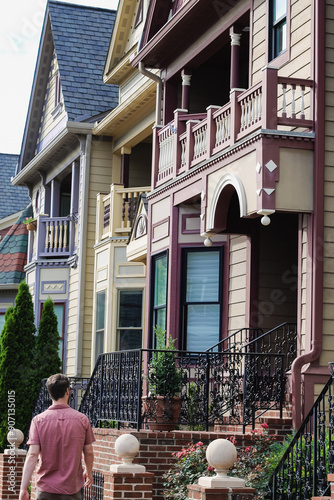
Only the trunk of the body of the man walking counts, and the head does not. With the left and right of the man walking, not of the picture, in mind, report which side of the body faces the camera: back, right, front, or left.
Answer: back

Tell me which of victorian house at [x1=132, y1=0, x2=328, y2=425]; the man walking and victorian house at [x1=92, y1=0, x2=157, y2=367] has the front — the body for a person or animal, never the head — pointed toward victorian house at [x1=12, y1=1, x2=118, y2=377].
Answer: the man walking

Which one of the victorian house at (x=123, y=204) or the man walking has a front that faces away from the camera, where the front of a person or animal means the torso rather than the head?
the man walking

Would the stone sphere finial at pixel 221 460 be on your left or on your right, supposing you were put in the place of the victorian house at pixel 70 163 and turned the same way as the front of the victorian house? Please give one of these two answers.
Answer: on your left

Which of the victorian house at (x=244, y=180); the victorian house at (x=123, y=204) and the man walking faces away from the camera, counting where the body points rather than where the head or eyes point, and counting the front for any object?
the man walking

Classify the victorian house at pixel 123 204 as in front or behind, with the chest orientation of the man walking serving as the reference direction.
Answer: in front

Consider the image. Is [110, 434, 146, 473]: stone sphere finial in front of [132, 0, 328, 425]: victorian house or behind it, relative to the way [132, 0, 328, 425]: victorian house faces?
in front

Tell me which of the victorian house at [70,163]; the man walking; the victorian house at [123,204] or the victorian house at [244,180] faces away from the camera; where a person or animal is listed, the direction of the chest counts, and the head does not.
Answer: the man walking

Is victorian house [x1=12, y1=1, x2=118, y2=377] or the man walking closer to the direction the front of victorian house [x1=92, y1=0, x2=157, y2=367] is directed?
the man walking

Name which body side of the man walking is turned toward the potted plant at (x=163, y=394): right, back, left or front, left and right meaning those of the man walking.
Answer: front

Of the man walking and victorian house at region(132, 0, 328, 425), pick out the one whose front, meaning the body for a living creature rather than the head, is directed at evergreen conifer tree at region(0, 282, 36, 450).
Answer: the man walking

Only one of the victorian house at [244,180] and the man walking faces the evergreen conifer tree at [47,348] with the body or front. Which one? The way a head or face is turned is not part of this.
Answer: the man walking
